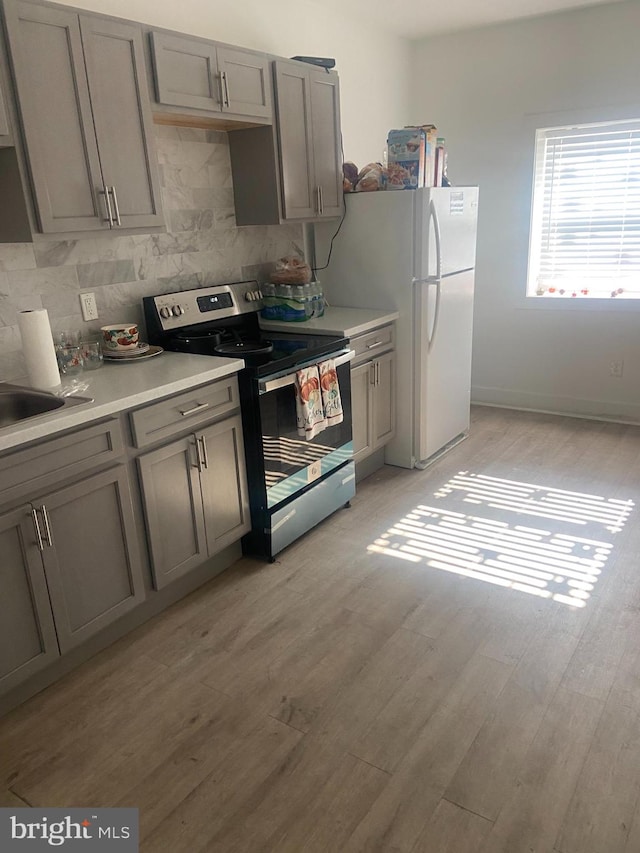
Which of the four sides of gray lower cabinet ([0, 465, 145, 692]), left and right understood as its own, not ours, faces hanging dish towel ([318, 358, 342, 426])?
left

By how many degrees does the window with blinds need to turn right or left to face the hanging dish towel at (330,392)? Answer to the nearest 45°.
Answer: approximately 45° to its right

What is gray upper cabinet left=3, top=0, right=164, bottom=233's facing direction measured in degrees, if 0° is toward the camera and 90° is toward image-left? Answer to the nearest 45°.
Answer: approximately 315°

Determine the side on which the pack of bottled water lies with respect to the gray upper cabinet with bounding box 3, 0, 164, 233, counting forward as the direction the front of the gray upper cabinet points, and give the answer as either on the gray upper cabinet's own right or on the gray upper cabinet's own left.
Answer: on the gray upper cabinet's own left

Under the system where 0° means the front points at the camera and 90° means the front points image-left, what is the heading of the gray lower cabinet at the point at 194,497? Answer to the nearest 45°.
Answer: approximately 315°

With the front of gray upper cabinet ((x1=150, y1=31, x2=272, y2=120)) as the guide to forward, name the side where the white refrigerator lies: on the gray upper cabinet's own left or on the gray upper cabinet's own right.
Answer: on the gray upper cabinet's own left

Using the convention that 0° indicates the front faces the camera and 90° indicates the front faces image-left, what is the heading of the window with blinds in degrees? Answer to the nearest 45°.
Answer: approximately 0°

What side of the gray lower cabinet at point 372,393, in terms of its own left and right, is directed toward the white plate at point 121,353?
right

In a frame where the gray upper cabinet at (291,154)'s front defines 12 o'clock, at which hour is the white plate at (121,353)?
The white plate is roughly at 3 o'clock from the gray upper cabinet.

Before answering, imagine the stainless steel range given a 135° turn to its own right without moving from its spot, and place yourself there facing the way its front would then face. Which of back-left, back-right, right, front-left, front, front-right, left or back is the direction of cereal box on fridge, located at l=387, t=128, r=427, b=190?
back-right

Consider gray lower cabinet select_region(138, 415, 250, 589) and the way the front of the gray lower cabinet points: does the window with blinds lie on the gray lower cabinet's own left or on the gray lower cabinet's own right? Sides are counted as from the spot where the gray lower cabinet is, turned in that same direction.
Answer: on the gray lower cabinet's own left
